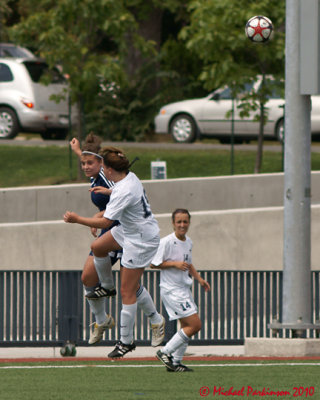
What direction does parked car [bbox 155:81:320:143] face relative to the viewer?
to the viewer's left

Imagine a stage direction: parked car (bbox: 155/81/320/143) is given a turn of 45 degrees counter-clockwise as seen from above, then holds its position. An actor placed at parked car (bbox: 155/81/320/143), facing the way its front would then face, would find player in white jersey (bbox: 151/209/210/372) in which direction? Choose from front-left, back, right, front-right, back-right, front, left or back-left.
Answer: front-left

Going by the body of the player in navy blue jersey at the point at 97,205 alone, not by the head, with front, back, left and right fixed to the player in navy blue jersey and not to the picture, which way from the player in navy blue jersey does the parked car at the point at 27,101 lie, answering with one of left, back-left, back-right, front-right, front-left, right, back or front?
back-right

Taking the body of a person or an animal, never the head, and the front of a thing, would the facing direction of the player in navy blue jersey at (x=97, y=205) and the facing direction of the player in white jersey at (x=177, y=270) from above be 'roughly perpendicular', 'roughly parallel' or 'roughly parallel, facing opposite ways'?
roughly perpendicular

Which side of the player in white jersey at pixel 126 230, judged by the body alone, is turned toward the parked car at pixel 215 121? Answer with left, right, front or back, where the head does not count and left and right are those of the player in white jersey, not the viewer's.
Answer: right

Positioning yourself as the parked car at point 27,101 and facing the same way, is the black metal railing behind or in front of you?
behind

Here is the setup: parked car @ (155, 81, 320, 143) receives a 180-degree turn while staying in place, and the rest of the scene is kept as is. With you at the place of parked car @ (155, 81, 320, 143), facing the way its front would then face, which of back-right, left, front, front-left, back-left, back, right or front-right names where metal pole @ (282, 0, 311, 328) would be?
right

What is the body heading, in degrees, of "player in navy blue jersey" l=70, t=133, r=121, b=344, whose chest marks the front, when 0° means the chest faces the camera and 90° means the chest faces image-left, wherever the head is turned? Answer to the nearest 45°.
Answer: approximately 45°
